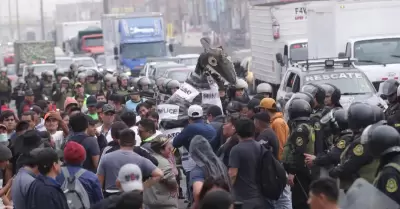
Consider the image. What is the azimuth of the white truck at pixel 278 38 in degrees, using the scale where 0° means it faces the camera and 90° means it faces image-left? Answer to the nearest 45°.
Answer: approximately 315°

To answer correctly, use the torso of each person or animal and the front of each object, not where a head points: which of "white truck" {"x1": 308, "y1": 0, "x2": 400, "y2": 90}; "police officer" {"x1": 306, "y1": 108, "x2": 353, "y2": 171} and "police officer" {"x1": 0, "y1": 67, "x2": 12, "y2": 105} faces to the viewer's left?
"police officer" {"x1": 306, "y1": 108, "x2": 353, "y2": 171}

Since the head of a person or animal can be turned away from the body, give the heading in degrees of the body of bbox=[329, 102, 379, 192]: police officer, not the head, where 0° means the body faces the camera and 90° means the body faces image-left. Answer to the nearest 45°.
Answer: approximately 90°

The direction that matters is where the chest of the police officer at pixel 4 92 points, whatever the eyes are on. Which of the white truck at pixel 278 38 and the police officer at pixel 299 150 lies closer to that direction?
the police officer

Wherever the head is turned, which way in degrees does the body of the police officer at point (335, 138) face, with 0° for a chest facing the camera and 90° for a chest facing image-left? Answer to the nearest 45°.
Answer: approximately 90°

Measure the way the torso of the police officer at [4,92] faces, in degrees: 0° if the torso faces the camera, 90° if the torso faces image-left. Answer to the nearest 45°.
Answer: approximately 0°

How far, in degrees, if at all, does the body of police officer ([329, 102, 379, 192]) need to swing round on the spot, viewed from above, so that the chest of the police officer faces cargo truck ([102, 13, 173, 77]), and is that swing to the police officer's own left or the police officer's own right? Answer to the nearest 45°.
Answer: approximately 90° to the police officer's own right

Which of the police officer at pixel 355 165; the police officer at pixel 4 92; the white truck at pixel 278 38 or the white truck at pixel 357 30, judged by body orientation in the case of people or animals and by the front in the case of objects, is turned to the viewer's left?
the police officer at pixel 355 165

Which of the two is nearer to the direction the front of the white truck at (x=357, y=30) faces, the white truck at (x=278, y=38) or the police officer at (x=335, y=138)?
the police officer

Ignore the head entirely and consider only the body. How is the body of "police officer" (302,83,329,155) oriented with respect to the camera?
to the viewer's left

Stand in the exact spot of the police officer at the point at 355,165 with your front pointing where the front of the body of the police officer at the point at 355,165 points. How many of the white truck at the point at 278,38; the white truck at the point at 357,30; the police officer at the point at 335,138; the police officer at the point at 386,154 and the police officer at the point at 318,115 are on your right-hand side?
4

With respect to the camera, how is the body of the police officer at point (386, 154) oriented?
to the viewer's left
